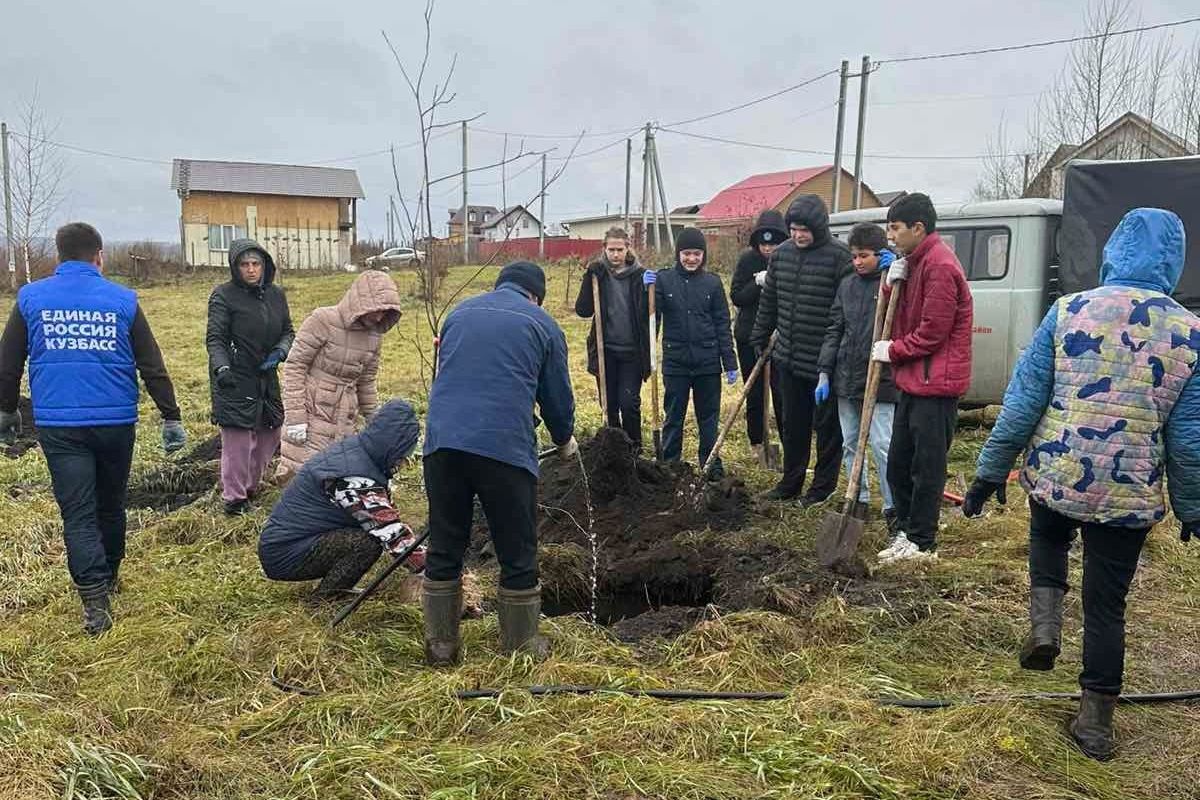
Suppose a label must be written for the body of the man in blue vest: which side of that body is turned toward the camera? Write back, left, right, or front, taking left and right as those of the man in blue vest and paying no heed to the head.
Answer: back

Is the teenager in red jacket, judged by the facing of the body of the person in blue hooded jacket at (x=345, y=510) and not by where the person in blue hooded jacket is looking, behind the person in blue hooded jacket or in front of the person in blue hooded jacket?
in front

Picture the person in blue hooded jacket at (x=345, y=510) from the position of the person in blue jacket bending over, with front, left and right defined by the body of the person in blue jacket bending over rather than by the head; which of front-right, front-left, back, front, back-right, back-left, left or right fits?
left

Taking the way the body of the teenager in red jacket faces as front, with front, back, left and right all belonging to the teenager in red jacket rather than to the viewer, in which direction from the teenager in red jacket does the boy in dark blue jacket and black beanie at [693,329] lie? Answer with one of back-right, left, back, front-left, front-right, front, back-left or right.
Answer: front-right

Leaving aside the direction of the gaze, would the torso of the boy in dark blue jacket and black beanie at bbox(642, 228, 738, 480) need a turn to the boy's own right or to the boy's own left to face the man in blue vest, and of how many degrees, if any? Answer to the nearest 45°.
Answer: approximately 45° to the boy's own right

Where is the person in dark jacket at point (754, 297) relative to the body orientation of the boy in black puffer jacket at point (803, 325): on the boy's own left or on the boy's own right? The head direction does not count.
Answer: on the boy's own right

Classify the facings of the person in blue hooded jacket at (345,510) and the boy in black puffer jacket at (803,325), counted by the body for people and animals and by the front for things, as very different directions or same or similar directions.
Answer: very different directions

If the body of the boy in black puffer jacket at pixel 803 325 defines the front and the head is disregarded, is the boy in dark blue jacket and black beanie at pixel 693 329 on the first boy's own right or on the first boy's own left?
on the first boy's own right

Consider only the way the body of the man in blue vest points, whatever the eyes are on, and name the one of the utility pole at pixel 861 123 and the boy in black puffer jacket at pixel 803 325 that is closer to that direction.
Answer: the utility pole

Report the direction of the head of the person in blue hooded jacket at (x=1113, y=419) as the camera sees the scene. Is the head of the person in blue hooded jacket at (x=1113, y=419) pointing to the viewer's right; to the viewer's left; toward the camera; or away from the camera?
away from the camera

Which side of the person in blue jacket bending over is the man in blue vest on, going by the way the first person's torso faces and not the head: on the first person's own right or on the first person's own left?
on the first person's own left

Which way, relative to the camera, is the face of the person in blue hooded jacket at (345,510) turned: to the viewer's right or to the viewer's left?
to the viewer's right

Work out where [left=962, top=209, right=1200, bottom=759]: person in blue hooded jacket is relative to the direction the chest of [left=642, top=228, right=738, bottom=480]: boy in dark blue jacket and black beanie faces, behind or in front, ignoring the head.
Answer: in front

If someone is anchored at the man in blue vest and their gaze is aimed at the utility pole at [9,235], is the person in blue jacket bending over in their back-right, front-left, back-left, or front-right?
back-right

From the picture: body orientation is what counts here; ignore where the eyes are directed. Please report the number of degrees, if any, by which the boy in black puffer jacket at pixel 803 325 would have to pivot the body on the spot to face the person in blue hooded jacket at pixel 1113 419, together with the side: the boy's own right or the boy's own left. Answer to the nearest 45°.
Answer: approximately 45° to the boy's own left

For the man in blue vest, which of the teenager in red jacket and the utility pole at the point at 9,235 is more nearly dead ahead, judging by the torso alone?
the utility pole
